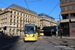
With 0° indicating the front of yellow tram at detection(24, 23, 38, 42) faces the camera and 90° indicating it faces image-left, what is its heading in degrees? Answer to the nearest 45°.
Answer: approximately 0°
